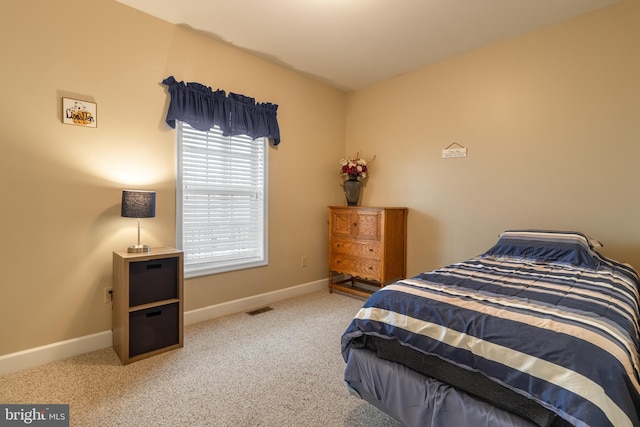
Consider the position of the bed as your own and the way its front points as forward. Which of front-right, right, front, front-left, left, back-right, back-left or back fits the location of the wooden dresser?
right

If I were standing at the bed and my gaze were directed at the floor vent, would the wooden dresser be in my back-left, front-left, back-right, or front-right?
front-right

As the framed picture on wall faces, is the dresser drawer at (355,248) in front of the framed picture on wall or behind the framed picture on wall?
in front

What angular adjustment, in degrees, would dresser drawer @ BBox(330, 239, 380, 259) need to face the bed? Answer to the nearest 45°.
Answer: approximately 45° to its left

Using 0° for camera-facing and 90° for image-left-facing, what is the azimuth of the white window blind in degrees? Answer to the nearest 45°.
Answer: approximately 315°

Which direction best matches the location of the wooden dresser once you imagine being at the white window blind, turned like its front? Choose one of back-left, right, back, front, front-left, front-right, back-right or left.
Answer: front-left

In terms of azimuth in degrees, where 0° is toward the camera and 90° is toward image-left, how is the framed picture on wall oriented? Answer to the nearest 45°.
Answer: approximately 315°

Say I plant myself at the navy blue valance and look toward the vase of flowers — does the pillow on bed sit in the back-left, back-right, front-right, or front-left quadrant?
front-right

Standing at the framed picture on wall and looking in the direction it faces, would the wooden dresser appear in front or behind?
in front

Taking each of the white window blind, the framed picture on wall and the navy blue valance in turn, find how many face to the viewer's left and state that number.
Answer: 0

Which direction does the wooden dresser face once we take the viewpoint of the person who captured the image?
facing the viewer and to the left of the viewer

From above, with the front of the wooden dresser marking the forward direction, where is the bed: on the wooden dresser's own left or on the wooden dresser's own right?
on the wooden dresser's own left

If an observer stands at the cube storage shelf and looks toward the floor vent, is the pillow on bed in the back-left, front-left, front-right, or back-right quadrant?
front-right

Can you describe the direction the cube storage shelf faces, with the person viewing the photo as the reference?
facing the viewer and to the right of the viewer

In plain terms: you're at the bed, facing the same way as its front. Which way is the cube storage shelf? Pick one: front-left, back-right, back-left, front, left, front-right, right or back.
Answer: front-right

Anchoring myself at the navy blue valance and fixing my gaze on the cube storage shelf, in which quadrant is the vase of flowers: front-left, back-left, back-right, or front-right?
back-left
